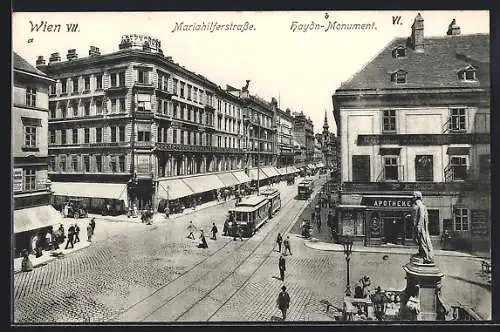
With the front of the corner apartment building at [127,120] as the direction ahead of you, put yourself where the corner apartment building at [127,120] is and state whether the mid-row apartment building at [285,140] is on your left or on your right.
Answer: on your left

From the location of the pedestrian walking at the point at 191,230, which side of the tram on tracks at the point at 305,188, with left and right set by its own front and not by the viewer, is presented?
front

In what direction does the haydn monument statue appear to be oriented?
to the viewer's left

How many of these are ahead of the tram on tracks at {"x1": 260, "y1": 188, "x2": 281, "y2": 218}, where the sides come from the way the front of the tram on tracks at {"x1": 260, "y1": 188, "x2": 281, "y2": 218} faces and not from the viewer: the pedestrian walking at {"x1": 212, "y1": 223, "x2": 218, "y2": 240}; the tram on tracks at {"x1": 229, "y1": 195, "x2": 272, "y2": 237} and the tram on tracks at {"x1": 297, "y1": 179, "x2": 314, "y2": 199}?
2

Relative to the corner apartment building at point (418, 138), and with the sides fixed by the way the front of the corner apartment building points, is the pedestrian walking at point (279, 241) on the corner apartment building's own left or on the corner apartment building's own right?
on the corner apartment building's own right

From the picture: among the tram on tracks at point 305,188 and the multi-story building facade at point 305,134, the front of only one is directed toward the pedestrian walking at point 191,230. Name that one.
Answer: the tram on tracks

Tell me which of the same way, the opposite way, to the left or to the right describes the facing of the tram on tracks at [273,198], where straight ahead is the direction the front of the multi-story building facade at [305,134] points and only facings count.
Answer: to the right

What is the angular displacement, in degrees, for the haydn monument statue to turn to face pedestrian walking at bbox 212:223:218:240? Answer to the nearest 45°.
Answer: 0° — it already faces them

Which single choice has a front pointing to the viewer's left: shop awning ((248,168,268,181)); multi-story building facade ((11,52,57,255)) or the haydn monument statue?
the haydn monument statue

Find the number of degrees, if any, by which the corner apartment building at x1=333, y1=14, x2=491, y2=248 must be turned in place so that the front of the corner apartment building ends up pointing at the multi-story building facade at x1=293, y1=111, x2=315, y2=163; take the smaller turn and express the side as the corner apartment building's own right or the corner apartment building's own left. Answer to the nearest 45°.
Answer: approximately 180°
